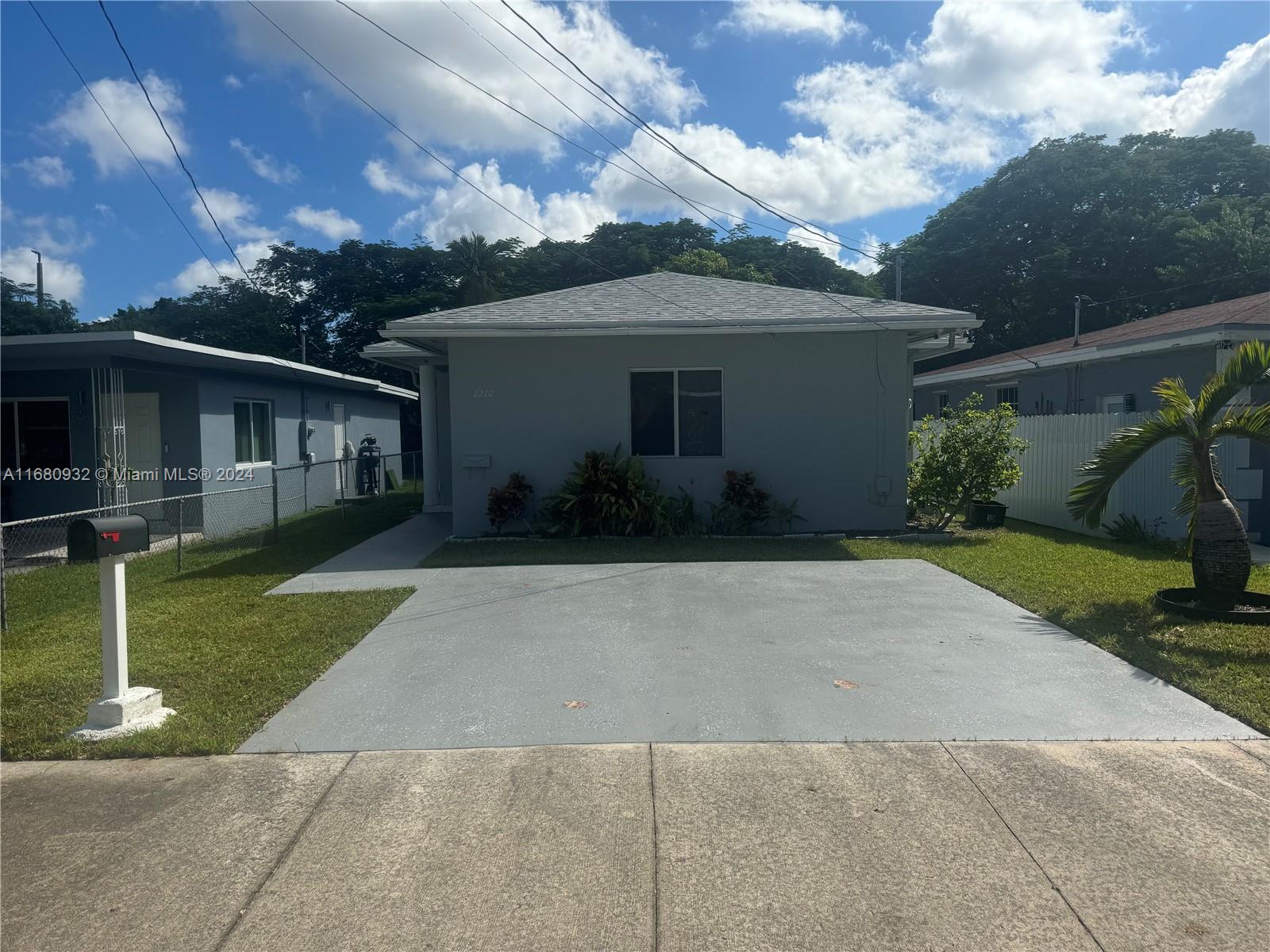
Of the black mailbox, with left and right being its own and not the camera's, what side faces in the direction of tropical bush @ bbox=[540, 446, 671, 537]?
back

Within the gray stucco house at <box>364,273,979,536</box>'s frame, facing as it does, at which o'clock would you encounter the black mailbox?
The black mailbox is roughly at 1 o'clock from the gray stucco house.

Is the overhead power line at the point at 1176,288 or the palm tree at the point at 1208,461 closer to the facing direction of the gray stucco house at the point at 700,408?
the palm tree

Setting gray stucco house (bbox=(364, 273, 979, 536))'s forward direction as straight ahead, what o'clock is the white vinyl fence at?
The white vinyl fence is roughly at 9 o'clock from the gray stucco house.

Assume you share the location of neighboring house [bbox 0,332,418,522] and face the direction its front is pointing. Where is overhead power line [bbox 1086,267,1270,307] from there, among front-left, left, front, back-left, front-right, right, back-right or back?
back-left

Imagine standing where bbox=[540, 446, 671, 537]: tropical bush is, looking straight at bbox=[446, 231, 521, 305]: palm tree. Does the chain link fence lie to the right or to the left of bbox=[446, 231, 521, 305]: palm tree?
left

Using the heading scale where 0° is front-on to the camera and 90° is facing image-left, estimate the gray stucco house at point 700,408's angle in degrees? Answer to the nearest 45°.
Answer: approximately 0°

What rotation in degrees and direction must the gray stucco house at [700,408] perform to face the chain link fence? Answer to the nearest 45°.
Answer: approximately 90° to its right

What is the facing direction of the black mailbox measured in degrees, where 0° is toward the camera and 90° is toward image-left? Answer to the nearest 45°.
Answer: approximately 45°
